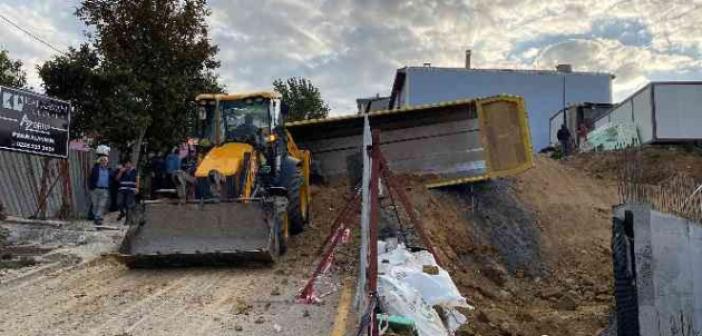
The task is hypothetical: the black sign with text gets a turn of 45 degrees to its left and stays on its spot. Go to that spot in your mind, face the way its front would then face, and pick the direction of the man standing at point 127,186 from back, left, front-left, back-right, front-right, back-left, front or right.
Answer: front

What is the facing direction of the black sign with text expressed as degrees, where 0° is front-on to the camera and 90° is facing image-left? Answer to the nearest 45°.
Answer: approximately 315°

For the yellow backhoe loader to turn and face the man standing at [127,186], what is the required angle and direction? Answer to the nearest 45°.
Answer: approximately 90° to its right

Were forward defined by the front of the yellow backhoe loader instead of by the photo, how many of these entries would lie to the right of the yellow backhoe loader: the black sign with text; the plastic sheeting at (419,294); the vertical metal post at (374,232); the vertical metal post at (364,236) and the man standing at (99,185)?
2

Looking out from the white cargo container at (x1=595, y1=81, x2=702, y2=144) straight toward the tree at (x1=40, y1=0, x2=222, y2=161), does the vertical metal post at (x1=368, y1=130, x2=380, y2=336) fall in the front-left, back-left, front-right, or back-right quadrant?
front-left

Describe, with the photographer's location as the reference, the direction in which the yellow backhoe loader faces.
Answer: facing the viewer and to the left of the viewer

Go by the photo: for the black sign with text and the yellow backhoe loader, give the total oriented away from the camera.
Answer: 0

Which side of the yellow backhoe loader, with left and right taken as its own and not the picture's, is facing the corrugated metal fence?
right

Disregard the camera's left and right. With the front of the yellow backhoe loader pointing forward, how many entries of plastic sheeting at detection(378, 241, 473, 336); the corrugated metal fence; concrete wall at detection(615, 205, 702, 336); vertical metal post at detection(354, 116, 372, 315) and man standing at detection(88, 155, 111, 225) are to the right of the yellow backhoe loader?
2

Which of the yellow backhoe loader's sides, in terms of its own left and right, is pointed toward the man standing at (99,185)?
right

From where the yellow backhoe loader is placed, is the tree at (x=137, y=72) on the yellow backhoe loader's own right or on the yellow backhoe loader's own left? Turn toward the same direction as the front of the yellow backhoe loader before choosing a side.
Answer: on the yellow backhoe loader's own right

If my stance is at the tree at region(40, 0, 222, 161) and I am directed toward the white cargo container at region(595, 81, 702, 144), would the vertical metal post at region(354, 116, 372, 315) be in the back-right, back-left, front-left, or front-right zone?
front-right
